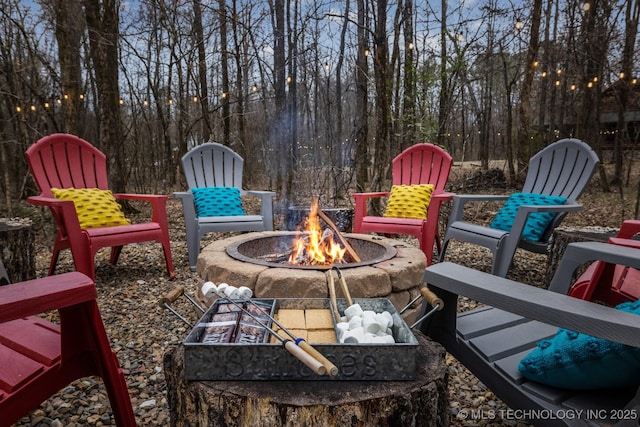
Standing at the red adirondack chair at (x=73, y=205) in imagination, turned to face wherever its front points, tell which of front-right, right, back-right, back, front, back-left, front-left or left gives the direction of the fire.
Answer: front

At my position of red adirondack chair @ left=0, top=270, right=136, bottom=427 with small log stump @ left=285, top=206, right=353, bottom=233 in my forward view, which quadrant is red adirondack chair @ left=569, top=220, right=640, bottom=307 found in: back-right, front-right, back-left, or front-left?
front-right

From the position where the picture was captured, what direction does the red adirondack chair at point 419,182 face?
facing the viewer and to the left of the viewer

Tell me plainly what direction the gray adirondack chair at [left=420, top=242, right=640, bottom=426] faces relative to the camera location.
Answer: facing away from the viewer and to the left of the viewer

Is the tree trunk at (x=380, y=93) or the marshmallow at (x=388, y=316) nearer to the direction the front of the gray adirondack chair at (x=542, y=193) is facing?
the marshmallow

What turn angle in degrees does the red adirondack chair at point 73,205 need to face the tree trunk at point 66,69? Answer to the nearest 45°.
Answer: approximately 135° to its left

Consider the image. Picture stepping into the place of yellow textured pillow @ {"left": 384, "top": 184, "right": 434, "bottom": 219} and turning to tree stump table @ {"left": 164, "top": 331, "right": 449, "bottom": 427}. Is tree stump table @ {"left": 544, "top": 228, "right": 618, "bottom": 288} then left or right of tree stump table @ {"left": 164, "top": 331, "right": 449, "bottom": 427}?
left

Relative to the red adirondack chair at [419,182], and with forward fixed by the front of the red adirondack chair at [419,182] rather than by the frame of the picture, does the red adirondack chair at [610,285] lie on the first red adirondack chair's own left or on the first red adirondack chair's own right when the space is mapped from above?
on the first red adirondack chair's own left

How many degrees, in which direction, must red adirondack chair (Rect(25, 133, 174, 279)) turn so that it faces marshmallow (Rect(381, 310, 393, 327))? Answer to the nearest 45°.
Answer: approximately 45° to its right

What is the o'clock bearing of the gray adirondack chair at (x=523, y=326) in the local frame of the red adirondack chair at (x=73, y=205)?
The gray adirondack chair is roughly at 1 o'clock from the red adirondack chair.

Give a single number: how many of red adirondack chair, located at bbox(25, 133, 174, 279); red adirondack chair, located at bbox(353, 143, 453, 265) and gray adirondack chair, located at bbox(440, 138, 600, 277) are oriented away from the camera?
0

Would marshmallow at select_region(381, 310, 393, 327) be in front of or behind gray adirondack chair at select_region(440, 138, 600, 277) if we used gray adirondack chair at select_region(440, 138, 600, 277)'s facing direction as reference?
in front

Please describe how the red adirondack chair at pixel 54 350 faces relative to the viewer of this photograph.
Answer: facing away from the viewer and to the right of the viewer

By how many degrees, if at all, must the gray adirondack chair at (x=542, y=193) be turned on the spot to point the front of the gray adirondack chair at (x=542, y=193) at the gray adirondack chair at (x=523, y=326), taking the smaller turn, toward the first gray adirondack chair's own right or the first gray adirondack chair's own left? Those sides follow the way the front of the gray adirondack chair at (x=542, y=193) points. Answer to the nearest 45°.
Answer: approximately 45° to the first gray adirondack chair's own left

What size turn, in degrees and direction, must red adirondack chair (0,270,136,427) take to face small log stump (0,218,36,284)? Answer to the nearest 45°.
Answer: approximately 45° to its left
